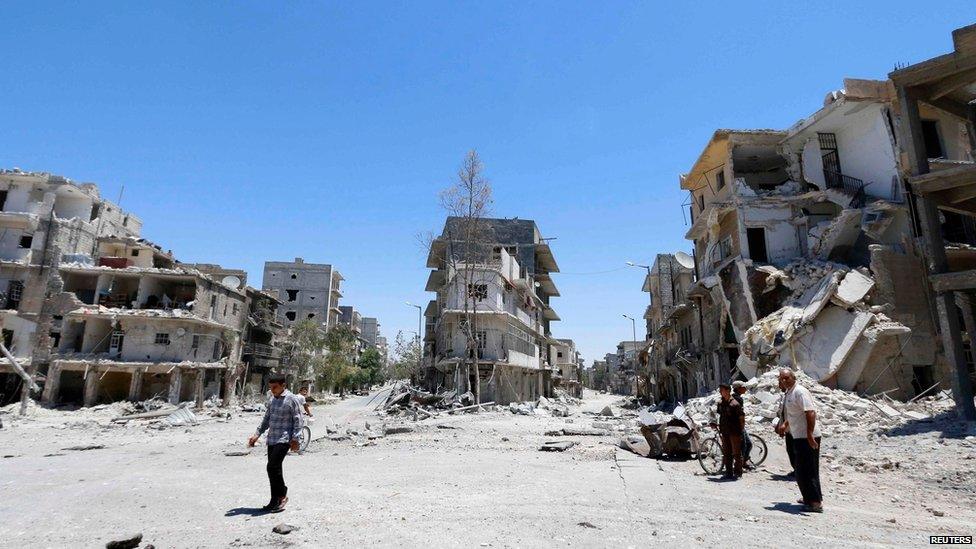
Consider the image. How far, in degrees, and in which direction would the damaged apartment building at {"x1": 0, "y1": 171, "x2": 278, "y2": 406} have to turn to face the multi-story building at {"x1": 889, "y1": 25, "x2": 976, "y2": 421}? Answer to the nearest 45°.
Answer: approximately 45° to its left

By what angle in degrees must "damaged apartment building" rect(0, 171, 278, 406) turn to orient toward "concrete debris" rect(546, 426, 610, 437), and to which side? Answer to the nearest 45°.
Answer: approximately 45° to its left

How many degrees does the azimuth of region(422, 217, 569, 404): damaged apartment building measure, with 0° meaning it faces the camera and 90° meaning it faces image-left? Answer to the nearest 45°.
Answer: approximately 0°

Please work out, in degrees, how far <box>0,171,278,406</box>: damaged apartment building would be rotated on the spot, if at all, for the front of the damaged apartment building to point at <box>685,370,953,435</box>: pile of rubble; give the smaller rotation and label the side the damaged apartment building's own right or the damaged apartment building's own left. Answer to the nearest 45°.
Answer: approximately 45° to the damaged apartment building's own left

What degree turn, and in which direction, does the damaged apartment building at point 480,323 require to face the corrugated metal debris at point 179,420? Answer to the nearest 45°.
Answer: approximately 45° to its right

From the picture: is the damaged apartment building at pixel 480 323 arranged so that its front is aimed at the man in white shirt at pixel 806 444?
yes

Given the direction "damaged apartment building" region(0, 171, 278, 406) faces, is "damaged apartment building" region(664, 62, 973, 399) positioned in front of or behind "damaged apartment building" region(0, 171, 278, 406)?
in front

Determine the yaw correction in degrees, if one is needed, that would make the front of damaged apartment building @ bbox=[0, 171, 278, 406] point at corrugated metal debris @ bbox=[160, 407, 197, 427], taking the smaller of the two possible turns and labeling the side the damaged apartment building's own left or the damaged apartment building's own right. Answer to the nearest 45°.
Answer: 0° — it already faces it

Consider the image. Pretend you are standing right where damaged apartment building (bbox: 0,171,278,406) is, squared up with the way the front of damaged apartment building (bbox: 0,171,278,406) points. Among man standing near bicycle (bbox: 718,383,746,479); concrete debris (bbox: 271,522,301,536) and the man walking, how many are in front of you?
3

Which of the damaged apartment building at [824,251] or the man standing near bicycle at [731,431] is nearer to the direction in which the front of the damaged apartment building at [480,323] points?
the man standing near bicycle

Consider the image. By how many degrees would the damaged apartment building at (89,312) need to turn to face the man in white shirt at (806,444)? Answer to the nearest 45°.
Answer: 0° — it already faces them

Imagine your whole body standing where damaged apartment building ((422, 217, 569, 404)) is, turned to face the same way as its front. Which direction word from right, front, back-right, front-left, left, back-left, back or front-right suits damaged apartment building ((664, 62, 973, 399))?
front-left
